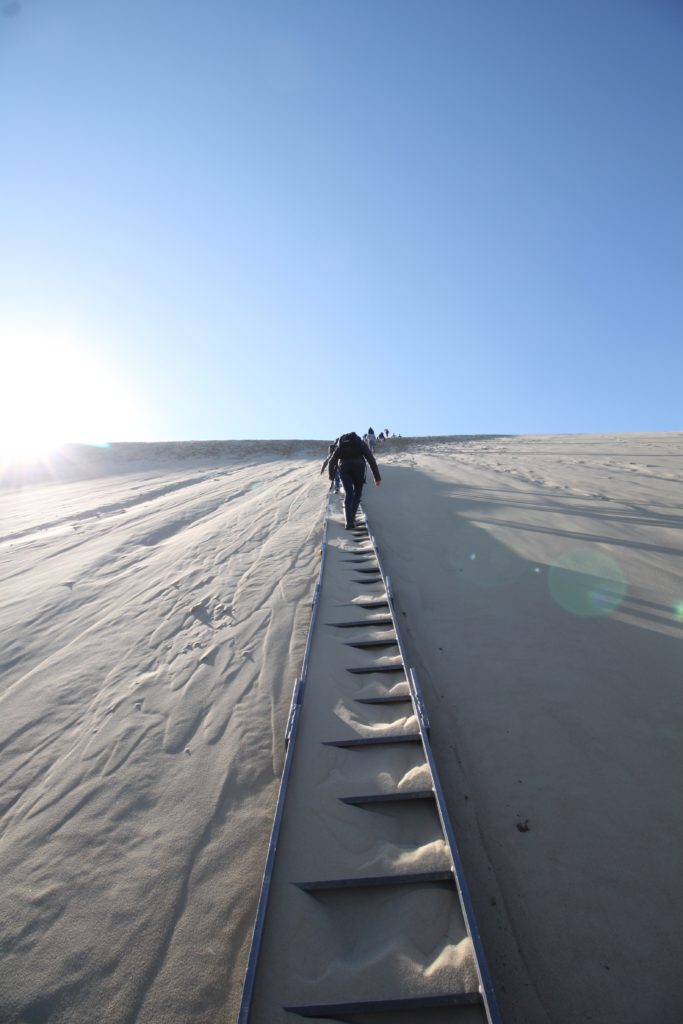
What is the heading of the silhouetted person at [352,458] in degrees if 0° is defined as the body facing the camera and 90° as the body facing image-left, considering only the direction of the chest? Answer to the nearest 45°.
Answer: approximately 180°
